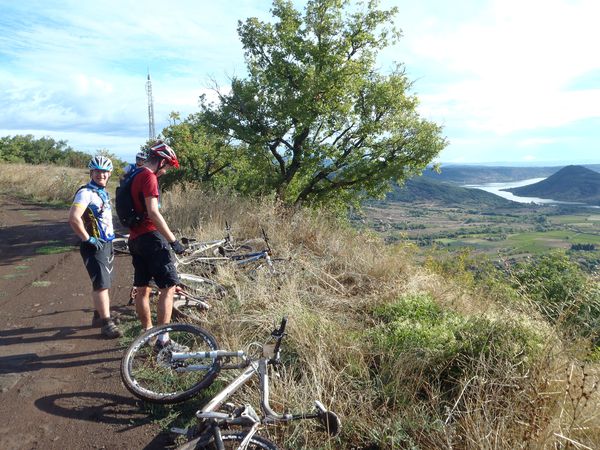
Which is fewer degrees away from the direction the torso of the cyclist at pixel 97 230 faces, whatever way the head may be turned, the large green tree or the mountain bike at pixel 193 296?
the mountain bike

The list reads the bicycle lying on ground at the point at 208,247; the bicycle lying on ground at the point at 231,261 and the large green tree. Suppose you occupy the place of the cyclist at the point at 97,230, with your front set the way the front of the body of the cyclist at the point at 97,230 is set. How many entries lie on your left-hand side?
3

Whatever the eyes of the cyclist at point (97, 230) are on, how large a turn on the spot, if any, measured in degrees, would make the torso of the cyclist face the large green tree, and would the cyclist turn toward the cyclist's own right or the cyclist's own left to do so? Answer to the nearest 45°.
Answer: approximately 90° to the cyclist's own left

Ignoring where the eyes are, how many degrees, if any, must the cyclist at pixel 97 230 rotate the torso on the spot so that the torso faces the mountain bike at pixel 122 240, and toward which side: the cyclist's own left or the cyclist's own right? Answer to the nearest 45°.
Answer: approximately 135° to the cyclist's own left

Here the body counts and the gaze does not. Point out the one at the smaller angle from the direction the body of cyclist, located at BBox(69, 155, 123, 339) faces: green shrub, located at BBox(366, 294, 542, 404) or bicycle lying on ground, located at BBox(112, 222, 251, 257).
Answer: the green shrub

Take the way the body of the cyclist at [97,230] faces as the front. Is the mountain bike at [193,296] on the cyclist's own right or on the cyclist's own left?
on the cyclist's own left

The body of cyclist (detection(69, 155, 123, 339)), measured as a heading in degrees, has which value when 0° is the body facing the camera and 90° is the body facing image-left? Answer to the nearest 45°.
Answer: approximately 315°

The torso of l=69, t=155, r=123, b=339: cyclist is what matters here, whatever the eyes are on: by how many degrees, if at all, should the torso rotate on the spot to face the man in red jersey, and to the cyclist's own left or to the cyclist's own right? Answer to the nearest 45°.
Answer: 0° — they already face them
